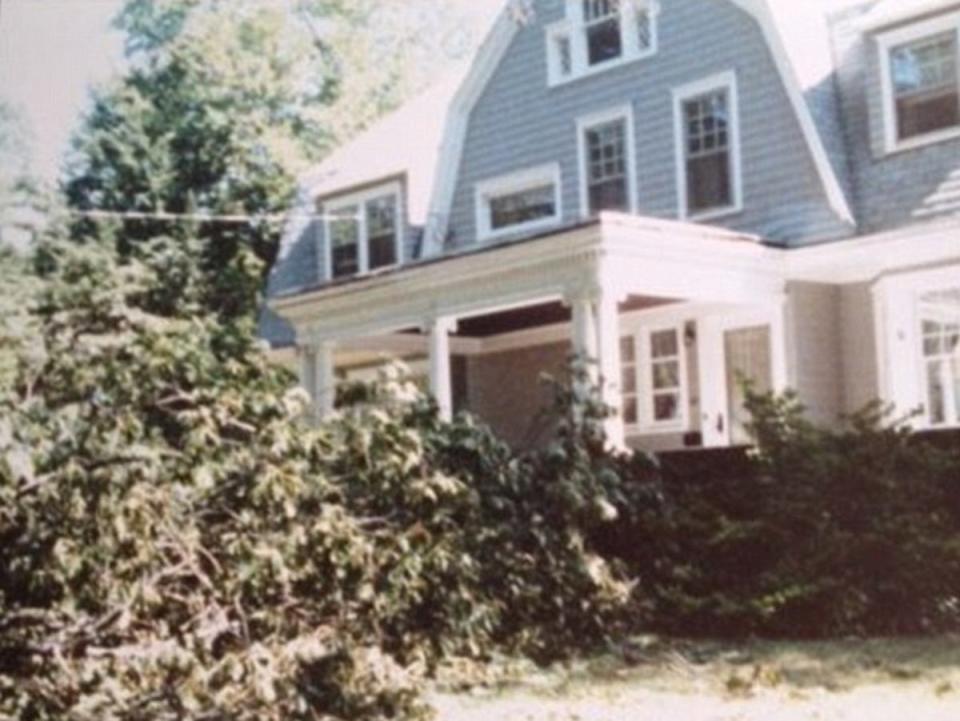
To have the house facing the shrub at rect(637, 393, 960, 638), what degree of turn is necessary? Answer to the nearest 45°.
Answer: approximately 45° to its left

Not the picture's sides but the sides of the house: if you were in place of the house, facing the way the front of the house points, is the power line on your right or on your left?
on your right

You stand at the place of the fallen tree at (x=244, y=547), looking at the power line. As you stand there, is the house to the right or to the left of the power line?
right

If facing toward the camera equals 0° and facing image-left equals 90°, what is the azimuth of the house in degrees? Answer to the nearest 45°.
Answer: approximately 45°
